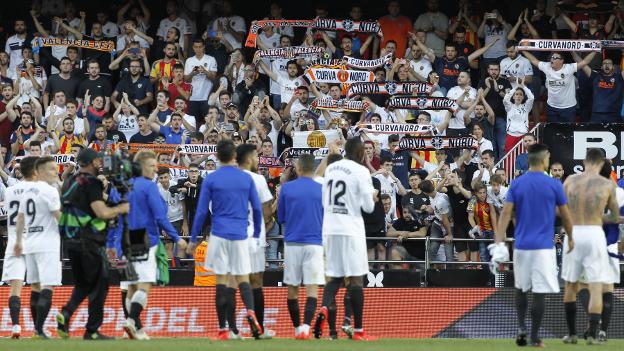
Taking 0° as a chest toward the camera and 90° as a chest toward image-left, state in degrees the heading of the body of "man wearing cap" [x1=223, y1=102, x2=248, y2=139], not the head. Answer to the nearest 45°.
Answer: approximately 0°

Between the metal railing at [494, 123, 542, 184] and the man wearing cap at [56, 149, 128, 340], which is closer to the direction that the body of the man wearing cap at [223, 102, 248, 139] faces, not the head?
the man wearing cap

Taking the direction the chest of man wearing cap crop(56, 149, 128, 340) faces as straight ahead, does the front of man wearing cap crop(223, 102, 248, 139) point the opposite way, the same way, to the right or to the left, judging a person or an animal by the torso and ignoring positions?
to the right

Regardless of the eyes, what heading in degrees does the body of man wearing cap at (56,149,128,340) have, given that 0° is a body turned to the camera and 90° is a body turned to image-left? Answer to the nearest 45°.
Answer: approximately 270°

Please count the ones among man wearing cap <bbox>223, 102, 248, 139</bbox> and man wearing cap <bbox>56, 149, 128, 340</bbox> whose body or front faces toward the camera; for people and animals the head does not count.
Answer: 1

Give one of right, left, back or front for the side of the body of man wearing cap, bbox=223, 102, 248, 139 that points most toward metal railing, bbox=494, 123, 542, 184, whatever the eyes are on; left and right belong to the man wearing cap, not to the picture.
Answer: left

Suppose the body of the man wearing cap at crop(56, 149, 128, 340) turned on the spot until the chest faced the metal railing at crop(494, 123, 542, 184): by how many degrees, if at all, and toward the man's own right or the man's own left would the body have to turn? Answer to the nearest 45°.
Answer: approximately 45° to the man's own left
